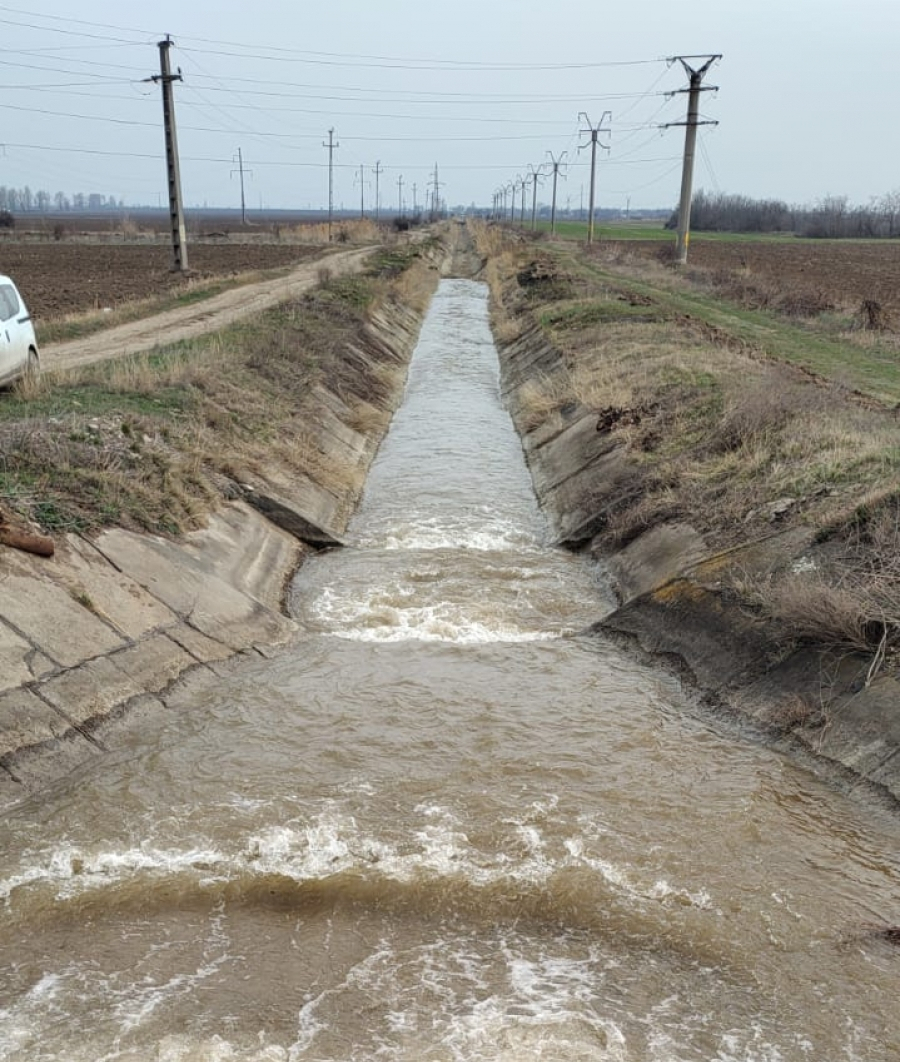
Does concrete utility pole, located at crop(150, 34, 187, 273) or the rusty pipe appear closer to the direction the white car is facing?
the concrete utility pole

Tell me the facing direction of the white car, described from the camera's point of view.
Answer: facing away from the viewer and to the right of the viewer

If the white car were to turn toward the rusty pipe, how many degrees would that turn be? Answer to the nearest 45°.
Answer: approximately 135° to its right

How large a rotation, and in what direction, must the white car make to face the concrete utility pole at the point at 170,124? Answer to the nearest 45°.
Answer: approximately 45° to its left
